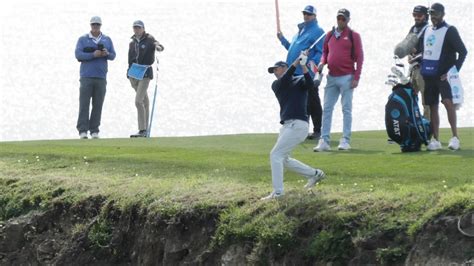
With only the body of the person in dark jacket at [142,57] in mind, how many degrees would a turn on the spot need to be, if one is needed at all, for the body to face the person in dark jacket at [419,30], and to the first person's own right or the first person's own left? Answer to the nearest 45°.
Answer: approximately 90° to the first person's own left

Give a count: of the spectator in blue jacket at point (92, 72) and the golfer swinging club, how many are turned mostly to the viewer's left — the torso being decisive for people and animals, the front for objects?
1

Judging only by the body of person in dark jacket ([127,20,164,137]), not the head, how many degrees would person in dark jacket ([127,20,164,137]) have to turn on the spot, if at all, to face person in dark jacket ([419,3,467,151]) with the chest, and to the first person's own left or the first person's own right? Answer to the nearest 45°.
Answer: approximately 90° to the first person's own left

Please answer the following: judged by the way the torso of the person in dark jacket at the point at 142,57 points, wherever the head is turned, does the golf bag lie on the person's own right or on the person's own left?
on the person's own left

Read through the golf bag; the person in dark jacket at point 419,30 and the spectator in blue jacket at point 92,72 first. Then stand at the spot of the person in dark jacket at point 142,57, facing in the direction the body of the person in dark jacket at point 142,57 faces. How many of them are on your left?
2

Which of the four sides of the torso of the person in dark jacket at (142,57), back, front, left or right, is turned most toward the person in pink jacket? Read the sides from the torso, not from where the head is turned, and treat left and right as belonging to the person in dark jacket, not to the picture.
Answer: left

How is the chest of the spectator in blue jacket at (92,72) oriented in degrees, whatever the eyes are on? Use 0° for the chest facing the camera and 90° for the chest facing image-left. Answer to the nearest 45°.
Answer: approximately 0°

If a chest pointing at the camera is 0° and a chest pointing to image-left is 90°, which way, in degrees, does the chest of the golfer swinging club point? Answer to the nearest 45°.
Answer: approximately 90°

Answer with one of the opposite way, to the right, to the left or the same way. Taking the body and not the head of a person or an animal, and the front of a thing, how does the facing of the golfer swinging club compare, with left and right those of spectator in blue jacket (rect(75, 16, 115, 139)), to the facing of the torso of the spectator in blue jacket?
to the right
